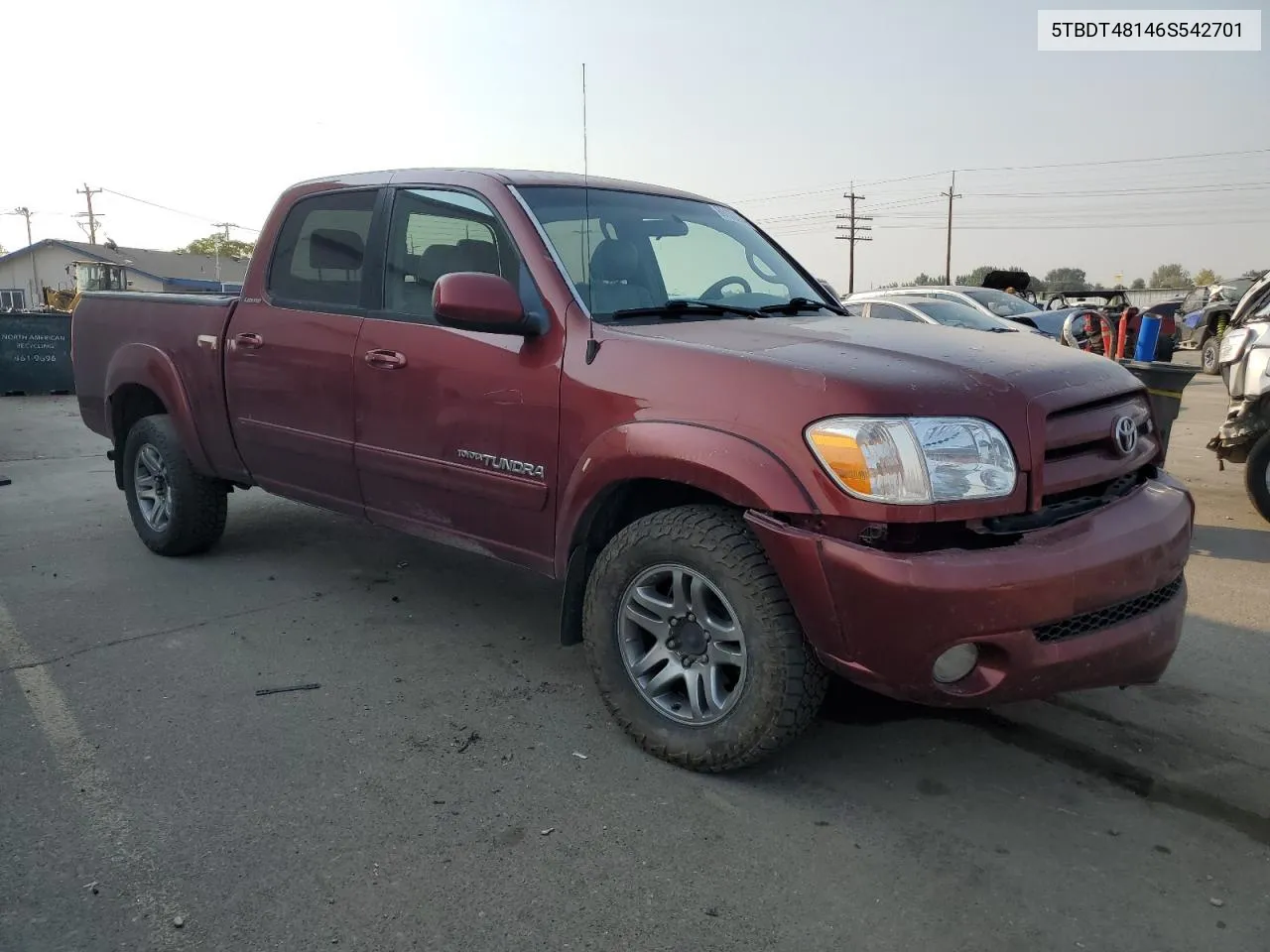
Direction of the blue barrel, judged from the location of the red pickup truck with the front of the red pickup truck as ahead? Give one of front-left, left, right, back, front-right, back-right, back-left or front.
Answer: left

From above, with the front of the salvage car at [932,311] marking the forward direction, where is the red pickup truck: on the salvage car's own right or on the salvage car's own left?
on the salvage car's own right

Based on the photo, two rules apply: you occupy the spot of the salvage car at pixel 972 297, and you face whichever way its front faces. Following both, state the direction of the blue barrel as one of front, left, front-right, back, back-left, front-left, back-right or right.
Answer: front-right

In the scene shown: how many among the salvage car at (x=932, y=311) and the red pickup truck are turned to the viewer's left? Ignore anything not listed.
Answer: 0

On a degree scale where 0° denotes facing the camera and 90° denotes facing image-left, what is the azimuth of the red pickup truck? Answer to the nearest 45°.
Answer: approximately 315°

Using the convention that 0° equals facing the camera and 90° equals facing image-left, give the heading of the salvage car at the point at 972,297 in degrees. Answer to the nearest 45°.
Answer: approximately 315°

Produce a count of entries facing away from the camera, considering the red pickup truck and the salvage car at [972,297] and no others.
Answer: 0
